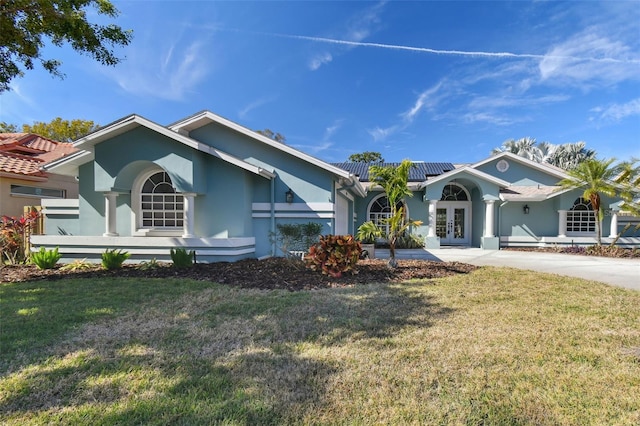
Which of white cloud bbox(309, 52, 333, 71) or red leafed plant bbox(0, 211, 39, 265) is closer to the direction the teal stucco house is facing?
the red leafed plant

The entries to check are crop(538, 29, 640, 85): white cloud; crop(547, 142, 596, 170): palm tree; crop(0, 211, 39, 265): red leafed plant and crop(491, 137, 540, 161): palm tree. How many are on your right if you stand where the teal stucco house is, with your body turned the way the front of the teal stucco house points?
1

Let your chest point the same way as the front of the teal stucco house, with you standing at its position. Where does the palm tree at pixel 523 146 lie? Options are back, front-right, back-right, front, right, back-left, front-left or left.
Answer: back-left

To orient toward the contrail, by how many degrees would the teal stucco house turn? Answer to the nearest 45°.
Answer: approximately 135° to its left

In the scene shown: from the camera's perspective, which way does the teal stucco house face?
toward the camera

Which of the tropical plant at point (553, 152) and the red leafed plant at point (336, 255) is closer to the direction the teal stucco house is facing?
the red leafed plant

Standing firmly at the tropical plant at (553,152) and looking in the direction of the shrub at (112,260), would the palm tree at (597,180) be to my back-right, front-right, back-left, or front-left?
front-left

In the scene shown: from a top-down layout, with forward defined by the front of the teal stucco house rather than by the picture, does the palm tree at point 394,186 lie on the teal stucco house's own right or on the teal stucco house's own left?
on the teal stucco house's own left

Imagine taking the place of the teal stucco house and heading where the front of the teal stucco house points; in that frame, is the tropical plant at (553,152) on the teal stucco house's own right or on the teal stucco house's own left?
on the teal stucco house's own left

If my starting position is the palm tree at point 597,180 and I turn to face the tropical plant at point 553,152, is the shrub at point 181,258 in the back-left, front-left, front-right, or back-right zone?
back-left

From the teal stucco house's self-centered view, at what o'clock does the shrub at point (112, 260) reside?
The shrub is roughly at 1 o'clock from the teal stucco house.
